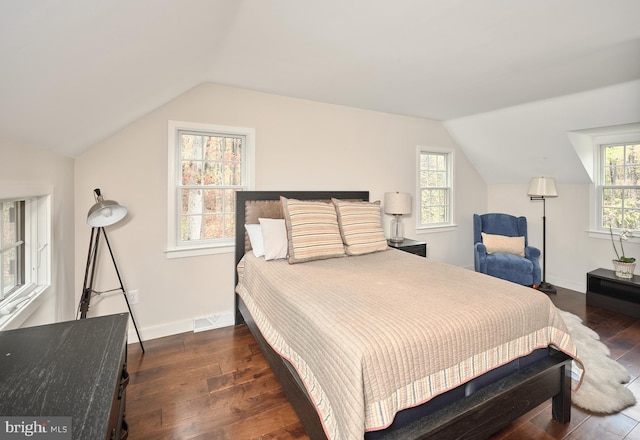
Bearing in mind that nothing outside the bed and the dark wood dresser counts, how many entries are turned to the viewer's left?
0

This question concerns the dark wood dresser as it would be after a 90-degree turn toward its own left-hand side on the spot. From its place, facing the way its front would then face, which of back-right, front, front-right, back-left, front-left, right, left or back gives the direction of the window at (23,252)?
front

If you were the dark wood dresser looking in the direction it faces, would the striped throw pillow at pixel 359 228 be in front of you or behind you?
in front

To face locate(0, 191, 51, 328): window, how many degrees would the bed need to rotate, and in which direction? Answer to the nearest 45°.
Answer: approximately 135° to its right

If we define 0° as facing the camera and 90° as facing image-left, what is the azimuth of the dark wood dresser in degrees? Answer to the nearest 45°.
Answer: approximately 270°

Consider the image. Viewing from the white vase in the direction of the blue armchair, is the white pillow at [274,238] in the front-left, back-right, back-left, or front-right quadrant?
front-left

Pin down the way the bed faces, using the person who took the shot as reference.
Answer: facing the viewer and to the right of the viewer

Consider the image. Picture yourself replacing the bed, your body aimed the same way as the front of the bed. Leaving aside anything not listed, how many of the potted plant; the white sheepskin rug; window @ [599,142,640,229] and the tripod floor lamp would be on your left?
3

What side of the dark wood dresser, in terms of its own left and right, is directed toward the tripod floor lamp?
left

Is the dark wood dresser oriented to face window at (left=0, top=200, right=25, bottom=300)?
no

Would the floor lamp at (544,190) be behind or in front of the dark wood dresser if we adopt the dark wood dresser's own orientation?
in front

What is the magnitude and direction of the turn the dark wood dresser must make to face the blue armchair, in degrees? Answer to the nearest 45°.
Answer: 0° — it already faces it

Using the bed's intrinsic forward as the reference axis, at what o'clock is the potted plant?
The potted plant is roughly at 9 o'clock from the bed.

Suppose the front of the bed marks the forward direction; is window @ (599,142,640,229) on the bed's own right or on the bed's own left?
on the bed's own left

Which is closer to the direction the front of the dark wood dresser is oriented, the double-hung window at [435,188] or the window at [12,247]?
the double-hung window
